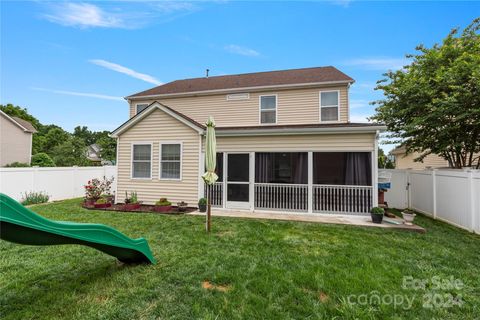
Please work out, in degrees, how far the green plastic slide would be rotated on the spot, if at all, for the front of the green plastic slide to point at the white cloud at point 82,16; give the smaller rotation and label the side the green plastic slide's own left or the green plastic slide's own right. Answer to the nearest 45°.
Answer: approximately 90° to the green plastic slide's own left

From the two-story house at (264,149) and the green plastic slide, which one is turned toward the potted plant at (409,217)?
the green plastic slide

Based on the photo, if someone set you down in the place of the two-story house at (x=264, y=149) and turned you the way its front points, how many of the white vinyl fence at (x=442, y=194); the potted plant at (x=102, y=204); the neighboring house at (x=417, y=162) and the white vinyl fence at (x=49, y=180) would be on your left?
2

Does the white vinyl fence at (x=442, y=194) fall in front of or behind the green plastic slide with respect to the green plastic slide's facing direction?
in front

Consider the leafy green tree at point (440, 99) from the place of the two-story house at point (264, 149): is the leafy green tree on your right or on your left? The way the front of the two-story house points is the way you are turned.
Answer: on your right

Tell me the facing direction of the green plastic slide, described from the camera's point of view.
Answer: facing to the right of the viewer

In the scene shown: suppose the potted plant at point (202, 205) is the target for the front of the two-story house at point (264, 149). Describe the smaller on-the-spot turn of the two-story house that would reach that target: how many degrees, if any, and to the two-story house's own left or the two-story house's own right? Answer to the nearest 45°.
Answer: approximately 90° to the two-story house's own left

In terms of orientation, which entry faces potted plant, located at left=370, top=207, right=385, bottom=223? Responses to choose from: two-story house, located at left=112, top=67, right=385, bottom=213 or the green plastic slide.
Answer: the green plastic slide

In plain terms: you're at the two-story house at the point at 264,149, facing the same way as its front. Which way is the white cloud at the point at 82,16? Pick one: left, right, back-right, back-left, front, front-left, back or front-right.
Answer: left

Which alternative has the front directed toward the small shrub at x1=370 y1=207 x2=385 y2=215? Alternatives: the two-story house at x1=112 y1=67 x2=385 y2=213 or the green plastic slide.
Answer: the green plastic slide

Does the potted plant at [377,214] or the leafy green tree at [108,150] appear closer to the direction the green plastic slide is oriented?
the potted plant

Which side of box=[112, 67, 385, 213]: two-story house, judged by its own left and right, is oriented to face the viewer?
back

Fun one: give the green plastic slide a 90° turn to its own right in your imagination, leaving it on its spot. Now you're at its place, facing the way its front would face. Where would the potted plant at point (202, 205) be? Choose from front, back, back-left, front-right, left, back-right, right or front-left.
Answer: back-left

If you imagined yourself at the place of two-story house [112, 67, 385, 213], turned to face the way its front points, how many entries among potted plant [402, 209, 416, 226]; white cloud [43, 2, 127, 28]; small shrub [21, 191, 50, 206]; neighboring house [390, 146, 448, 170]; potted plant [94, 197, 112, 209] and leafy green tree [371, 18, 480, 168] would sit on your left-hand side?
3

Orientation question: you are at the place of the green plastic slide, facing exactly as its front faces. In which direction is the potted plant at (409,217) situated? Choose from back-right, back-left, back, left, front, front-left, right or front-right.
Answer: front

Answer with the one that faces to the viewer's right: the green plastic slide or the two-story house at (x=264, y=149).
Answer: the green plastic slide

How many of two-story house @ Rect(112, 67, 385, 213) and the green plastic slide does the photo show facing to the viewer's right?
1
